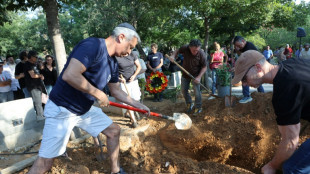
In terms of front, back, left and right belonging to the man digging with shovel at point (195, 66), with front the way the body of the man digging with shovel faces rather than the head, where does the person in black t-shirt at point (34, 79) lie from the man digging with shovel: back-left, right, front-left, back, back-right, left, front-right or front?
right

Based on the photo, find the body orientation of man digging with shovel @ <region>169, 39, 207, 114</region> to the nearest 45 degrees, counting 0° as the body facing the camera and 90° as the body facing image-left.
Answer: approximately 0°

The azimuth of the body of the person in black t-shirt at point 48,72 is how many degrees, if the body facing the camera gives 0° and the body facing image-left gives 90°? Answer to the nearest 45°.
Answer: approximately 0°

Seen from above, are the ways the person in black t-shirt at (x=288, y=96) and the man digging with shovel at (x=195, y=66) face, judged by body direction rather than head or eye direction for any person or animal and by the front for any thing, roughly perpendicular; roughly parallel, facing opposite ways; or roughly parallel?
roughly perpendicular

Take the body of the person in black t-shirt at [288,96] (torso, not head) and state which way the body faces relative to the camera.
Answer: to the viewer's left

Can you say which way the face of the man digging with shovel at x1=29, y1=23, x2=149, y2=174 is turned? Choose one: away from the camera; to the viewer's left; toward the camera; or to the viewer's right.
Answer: to the viewer's right

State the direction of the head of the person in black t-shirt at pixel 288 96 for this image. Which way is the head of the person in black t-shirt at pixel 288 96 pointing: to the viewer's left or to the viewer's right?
to the viewer's left

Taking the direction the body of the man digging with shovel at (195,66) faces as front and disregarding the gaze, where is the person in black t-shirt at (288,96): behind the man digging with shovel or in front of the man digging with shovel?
in front

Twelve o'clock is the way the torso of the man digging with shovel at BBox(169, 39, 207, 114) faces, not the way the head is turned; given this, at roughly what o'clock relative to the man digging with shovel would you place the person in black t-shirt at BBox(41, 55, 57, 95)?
The person in black t-shirt is roughly at 3 o'clock from the man digging with shovel.

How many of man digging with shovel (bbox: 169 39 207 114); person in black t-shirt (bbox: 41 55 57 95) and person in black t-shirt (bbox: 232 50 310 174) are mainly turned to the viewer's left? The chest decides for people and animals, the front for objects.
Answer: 1

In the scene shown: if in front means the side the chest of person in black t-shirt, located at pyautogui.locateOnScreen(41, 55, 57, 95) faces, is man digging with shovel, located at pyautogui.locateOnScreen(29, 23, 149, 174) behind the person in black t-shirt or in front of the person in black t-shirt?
in front

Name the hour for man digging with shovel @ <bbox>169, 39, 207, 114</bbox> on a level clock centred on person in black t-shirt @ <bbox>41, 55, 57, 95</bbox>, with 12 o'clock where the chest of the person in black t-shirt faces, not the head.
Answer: The man digging with shovel is roughly at 10 o'clock from the person in black t-shirt.
